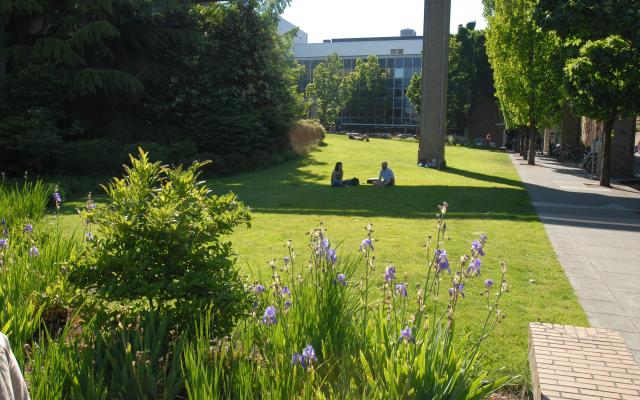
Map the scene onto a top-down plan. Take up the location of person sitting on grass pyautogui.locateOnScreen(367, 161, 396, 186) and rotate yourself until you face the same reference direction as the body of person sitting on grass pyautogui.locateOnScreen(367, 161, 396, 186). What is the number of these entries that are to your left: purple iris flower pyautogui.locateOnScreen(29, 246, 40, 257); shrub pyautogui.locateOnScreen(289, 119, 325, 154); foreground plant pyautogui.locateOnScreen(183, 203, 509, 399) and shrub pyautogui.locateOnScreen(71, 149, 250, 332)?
3

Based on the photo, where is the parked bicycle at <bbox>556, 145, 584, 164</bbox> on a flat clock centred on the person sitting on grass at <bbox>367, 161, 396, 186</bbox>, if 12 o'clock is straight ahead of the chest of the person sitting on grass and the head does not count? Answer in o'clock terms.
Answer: The parked bicycle is roughly at 4 o'clock from the person sitting on grass.

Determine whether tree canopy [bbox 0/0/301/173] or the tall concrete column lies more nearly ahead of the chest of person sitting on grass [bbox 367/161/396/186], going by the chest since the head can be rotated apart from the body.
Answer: the tree canopy

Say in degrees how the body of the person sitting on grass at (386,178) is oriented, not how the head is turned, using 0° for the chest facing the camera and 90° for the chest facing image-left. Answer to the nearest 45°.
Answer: approximately 90°

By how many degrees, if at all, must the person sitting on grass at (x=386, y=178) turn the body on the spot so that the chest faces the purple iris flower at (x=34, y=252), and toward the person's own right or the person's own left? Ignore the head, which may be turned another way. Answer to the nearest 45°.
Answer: approximately 90° to the person's own left

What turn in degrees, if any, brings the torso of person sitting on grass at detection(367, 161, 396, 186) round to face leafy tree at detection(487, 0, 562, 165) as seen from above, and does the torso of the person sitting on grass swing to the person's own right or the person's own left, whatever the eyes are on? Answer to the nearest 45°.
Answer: approximately 135° to the person's own right

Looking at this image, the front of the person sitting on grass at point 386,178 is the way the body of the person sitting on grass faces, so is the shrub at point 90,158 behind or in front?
in front

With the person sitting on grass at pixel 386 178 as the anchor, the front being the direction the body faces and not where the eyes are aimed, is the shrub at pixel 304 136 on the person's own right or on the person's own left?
on the person's own right

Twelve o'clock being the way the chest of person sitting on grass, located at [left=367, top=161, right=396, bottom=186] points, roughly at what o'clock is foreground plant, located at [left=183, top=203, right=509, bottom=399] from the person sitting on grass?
The foreground plant is roughly at 9 o'clock from the person sitting on grass.

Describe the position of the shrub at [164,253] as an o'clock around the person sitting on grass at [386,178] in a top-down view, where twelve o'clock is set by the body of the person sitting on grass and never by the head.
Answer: The shrub is roughly at 9 o'clock from the person sitting on grass.

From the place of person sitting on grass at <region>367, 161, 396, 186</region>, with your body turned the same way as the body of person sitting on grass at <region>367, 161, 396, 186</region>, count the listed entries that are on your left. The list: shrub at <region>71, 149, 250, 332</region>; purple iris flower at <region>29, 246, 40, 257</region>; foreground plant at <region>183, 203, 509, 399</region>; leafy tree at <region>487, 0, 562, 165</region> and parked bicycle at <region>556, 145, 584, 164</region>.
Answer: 3

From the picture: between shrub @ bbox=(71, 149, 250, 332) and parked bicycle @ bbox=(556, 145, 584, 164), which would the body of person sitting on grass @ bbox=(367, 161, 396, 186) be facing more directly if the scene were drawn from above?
the shrub

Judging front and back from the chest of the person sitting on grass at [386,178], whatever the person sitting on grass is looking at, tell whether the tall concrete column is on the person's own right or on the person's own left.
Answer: on the person's own right

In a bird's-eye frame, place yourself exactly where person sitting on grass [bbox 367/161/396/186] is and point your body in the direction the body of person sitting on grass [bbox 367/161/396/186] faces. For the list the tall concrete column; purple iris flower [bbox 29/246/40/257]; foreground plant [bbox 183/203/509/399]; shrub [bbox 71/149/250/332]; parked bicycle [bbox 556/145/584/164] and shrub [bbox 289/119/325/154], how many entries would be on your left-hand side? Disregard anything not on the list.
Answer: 3

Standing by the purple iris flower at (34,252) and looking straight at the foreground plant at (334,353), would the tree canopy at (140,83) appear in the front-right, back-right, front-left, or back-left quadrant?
back-left
